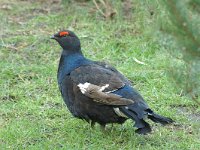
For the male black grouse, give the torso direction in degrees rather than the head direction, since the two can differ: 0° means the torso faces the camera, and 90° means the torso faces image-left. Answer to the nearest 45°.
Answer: approximately 90°
